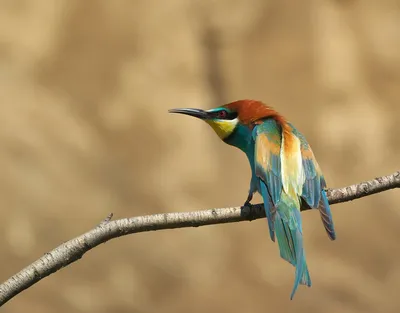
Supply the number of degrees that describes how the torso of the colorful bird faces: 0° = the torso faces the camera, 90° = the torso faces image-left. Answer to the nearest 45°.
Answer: approximately 135°
